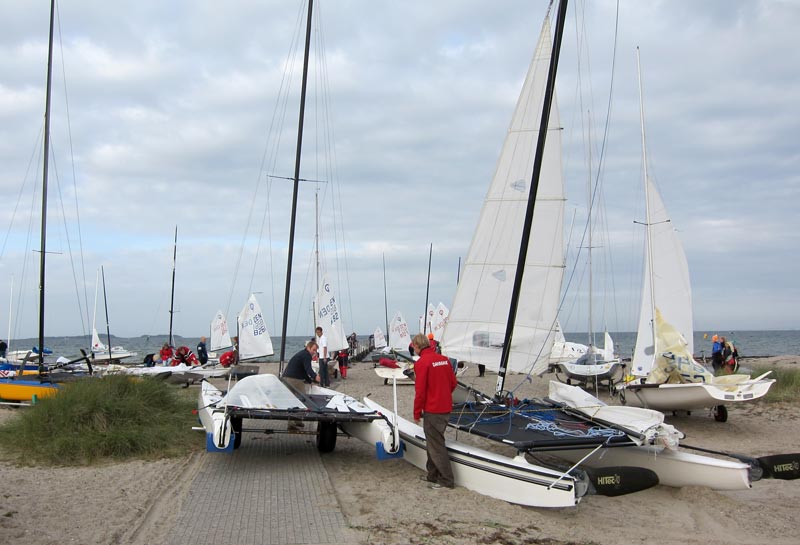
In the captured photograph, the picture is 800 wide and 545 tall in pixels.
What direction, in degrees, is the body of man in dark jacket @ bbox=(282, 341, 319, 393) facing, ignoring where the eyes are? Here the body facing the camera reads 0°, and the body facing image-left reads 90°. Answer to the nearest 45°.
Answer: approximately 270°

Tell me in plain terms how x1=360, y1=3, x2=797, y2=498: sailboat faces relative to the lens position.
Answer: facing away from the viewer and to the left of the viewer

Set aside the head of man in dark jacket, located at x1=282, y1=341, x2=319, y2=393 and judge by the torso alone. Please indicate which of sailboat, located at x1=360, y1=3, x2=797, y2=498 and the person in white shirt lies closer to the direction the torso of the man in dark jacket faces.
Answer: the sailboat

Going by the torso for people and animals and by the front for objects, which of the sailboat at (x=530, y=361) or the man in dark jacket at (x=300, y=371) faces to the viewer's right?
the man in dark jacket

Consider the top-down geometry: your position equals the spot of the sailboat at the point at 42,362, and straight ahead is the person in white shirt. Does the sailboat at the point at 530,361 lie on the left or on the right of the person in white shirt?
right

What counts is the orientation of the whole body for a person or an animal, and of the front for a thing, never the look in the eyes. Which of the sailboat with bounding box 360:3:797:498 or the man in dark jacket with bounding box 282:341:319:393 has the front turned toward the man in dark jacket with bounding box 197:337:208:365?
the sailboat
